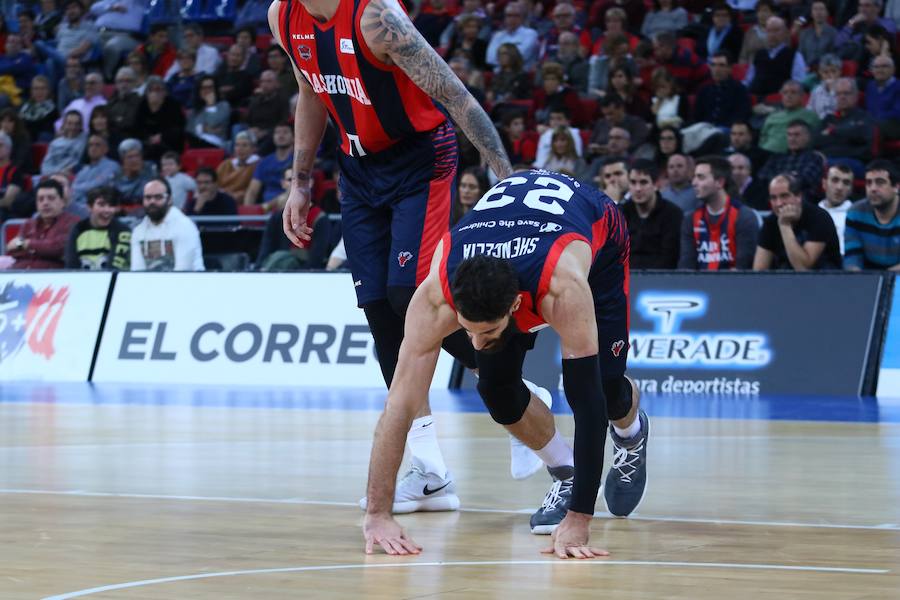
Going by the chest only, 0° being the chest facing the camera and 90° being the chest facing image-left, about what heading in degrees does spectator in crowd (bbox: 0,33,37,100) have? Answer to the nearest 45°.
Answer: approximately 0°

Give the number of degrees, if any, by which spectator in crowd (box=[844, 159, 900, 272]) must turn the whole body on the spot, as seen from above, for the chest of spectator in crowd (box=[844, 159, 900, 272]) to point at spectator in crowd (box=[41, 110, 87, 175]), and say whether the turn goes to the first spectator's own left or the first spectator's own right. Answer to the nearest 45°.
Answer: approximately 45° to the first spectator's own right

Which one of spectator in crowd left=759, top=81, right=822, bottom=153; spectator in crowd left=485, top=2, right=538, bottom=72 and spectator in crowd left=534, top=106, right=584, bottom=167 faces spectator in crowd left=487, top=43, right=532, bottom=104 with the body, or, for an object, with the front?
spectator in crowd left=485, top=2, right=538, bottom=72

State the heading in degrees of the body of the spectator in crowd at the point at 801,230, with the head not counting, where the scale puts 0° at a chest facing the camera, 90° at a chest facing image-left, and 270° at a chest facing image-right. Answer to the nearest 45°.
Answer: approximately 45°

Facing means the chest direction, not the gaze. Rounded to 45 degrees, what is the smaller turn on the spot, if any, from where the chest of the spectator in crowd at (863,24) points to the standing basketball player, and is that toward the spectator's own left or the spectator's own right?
0° — they already face them

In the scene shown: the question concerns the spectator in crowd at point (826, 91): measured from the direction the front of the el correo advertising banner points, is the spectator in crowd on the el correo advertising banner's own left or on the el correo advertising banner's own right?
on the el correo advertising banner's own left

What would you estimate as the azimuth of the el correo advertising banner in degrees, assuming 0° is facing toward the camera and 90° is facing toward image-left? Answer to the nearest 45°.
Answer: approximately 0°

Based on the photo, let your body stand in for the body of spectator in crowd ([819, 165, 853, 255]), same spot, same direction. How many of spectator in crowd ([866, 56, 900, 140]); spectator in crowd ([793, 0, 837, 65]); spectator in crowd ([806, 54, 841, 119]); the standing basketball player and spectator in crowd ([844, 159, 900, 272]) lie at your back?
3

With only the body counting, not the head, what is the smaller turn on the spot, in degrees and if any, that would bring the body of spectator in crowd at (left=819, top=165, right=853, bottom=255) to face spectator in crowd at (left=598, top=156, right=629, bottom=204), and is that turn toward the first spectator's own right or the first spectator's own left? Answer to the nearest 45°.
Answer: approximately 90° to the first spectator's own right

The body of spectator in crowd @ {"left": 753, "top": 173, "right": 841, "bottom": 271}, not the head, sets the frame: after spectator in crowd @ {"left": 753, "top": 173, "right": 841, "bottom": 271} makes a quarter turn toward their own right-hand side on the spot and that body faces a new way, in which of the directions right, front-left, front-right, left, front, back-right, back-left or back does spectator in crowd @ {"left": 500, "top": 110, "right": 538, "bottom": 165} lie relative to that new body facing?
front

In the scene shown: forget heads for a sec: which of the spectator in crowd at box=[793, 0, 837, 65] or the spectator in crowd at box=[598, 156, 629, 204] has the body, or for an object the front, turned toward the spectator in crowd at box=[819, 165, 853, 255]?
the spectator in crowd at box=[793, 0, 837, 65]

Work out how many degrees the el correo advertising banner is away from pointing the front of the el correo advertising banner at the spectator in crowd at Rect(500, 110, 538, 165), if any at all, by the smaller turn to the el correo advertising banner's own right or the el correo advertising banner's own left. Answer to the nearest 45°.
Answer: approximately 135° to the el correo advertising banner's own left

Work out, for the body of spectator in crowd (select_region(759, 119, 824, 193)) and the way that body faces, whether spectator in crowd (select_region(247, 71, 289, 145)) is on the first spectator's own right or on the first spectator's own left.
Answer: on the first spectator's own right
